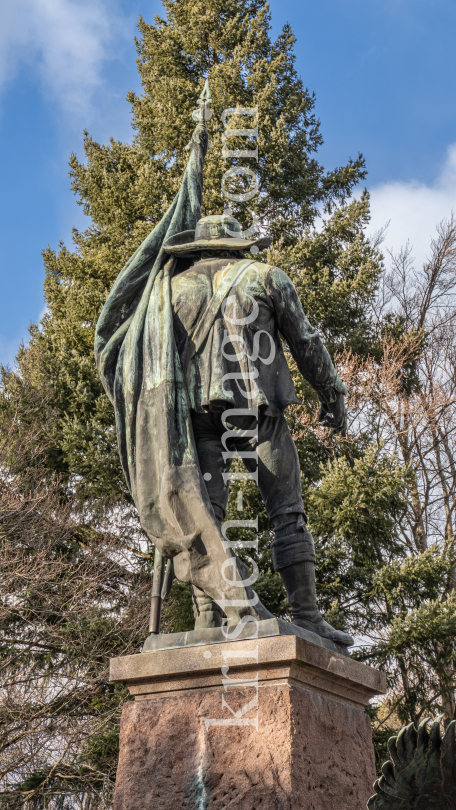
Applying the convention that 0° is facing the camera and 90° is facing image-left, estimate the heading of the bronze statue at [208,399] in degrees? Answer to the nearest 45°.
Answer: approximately 180°
